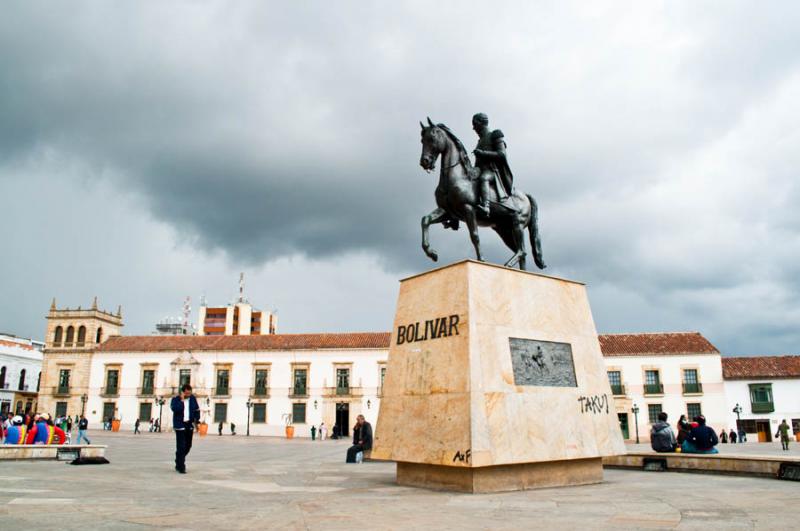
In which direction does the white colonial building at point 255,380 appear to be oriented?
toward the camera

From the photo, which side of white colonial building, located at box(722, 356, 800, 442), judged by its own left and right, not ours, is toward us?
front

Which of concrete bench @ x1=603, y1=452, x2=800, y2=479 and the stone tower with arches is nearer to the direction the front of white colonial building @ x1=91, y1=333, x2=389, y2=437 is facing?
the concrete bench

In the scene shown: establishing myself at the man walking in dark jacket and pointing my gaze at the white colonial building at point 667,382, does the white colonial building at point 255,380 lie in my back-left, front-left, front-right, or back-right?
front-left

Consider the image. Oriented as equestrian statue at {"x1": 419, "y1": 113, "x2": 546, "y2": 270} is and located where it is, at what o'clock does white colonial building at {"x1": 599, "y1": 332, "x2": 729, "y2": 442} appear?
The white colonial building is roughly at 5 o'clock from the equestrian statue.

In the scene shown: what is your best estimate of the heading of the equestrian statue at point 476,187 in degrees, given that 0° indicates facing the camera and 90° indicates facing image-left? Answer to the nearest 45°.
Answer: approximately 45°

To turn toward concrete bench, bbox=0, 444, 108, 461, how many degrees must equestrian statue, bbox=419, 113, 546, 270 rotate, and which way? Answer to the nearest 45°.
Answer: approximately 45° to its right

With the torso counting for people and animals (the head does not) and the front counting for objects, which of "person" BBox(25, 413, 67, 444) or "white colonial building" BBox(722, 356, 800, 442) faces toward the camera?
the white colonial building

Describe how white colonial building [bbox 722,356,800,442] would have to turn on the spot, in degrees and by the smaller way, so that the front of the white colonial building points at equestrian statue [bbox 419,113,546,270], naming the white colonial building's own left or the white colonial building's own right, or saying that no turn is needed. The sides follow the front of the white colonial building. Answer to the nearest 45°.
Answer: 0° — it already faces it

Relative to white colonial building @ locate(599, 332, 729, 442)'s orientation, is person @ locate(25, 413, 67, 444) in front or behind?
in front

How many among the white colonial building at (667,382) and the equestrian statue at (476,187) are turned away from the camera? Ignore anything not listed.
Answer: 0

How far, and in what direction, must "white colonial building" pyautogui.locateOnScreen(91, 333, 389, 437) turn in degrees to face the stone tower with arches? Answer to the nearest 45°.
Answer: approximately 135° to its right
